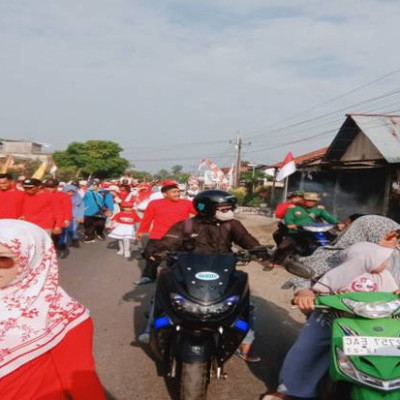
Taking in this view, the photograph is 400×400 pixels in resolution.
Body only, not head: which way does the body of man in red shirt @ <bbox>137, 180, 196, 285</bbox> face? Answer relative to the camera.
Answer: toward the camera

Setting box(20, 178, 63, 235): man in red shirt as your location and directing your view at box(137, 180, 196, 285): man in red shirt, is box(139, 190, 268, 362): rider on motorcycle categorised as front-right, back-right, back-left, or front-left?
front-right

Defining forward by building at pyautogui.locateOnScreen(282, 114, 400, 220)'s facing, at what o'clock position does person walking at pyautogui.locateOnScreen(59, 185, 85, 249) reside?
The person walking is roughly at 12 o'clock from the building.

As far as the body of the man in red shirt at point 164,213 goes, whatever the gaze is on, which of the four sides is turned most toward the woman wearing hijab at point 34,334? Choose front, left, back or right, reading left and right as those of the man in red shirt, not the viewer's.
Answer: front

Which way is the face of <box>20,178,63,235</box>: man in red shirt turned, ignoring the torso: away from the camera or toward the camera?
toward the camera

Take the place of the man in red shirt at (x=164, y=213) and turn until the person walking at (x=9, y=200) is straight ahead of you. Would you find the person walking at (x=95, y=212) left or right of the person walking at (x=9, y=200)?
right

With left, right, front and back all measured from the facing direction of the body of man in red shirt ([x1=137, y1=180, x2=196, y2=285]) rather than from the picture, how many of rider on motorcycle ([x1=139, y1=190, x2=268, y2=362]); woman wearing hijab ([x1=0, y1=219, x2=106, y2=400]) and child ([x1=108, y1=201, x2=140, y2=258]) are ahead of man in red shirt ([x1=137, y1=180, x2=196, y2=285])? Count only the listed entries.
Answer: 2

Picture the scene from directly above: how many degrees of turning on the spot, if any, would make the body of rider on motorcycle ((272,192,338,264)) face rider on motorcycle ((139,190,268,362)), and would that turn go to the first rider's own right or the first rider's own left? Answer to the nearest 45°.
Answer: approximately 45° to the first rider's own right

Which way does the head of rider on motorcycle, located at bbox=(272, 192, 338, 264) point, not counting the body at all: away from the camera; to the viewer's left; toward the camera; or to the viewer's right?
toward the camera

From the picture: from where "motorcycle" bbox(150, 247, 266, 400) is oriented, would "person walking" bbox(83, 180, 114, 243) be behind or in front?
behind

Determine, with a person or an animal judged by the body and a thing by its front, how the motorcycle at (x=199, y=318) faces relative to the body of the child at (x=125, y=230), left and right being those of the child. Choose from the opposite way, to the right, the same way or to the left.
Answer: the same way

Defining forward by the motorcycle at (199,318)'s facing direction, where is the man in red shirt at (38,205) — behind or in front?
behind
